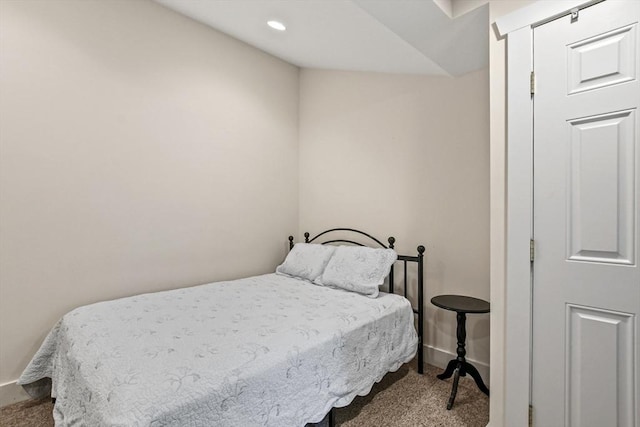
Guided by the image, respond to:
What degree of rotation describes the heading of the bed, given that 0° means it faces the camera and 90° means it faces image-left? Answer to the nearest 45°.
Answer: approximately 45°

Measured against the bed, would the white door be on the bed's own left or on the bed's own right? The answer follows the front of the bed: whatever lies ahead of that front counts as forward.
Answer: on the bed's own left

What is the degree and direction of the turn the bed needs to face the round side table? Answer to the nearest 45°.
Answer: approximately 135° to its left
